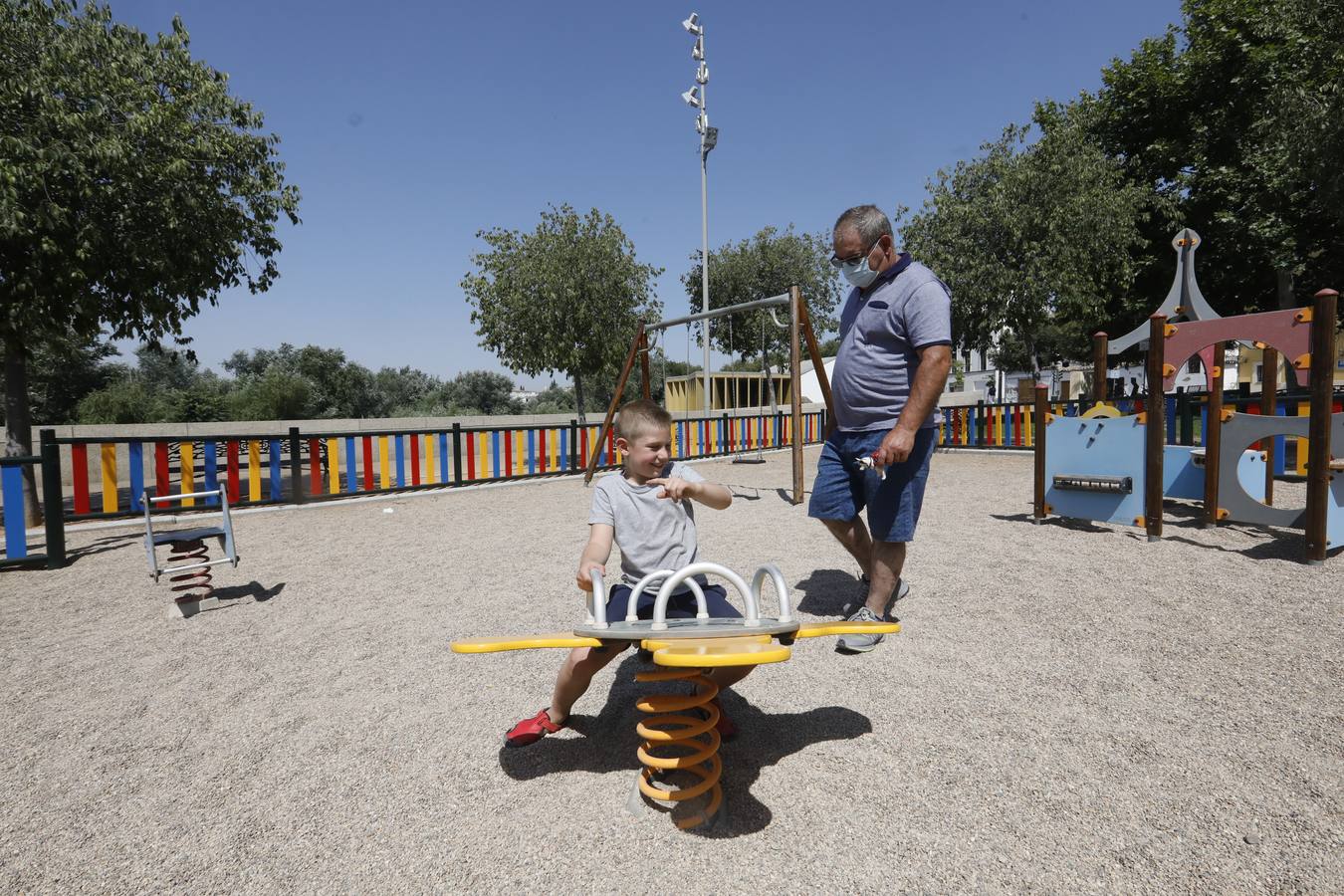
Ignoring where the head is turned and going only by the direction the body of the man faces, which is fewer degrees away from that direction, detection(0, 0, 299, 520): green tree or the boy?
the boy

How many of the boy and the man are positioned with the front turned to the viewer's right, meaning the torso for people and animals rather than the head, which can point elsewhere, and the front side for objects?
0

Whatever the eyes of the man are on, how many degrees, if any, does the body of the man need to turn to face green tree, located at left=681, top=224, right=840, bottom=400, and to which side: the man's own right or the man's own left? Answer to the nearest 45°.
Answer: approximately 135° to the man's own right

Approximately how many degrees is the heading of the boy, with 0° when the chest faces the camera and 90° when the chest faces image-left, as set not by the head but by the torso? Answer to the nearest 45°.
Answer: approximately 0°

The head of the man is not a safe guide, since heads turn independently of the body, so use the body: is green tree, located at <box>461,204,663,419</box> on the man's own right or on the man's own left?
on the man's own right

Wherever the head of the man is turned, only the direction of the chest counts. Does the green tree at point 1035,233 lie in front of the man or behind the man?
behind

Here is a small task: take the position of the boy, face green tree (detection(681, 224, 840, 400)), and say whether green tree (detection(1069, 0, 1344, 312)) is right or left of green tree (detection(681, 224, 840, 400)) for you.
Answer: right

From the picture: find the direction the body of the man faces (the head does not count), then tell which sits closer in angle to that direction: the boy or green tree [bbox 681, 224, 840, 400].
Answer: the boy

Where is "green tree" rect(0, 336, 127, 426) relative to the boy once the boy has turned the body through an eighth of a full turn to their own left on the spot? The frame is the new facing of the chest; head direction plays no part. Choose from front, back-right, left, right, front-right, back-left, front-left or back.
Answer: back

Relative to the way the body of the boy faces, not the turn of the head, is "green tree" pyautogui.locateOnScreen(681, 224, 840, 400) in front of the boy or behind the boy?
behind

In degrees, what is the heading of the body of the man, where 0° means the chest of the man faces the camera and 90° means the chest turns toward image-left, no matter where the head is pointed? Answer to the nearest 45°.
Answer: approximately 45°
